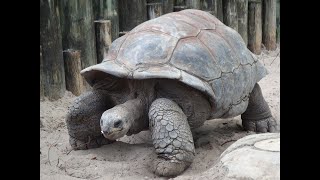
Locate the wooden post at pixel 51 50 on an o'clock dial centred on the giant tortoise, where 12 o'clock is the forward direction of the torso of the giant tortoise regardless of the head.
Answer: The wooden post is roughly at 3 o'clock from the giant tortoise.

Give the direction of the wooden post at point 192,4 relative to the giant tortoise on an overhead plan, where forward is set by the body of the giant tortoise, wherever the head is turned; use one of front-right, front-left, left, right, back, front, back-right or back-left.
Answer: back-right

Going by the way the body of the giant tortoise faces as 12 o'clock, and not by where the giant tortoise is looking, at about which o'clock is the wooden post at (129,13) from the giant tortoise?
The wooden post is roughly at 4 o'clock from the giant tortoise.

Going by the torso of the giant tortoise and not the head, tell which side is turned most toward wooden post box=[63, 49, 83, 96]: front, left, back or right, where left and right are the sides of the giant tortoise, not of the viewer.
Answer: right

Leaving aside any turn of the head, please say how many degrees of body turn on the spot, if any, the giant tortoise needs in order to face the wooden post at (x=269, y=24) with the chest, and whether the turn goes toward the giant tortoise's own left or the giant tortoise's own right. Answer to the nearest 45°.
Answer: approximately 135° to the giant tortoise's own right

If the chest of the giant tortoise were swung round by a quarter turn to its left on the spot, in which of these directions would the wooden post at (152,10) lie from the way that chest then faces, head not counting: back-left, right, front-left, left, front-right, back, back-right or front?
back-left

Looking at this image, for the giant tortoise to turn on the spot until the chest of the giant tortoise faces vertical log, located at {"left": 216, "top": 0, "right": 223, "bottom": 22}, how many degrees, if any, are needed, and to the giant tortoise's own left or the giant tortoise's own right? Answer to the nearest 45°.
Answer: approximately 135° to the giant tortoise's own right

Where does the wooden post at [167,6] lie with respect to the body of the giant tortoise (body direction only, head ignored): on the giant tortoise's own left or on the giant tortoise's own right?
on the giant tortoise's own right

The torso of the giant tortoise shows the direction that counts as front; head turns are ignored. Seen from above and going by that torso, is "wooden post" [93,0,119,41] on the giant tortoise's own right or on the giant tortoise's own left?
on the giant tortoise's own right

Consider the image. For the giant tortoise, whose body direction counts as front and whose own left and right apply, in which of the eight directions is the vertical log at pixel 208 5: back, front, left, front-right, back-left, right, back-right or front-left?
back-right
